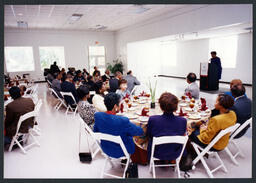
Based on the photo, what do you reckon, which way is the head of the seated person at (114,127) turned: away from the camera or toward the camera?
away from the camera

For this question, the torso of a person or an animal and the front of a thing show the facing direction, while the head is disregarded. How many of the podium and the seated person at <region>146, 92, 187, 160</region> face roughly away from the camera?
1

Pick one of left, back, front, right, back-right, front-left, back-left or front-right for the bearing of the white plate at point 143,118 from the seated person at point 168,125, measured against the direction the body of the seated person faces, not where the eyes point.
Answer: front-left

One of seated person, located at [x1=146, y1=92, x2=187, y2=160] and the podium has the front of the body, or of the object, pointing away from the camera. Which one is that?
the seated person

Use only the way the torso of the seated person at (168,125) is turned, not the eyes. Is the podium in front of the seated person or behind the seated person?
in front

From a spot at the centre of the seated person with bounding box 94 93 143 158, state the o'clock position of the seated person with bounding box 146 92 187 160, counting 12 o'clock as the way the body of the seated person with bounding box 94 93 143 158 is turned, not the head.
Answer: the seated person with bounding box 146 92 187 160 is roughly at 2 o'clock from the seated person with bounding box 94 93 143 158.

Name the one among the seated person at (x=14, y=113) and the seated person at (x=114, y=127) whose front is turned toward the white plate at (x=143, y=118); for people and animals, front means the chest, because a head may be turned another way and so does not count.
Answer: the seated person at (x=114, y=127)

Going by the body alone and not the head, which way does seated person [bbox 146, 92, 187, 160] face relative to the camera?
away from the camera

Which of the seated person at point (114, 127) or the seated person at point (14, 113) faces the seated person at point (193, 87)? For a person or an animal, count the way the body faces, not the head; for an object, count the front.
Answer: the seated person at point (114, 127)

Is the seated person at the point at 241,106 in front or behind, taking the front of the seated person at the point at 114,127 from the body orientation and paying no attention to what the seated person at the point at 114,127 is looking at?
in front

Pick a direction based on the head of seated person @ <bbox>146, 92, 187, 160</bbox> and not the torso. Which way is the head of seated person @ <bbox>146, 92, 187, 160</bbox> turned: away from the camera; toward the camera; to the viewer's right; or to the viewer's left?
away from the camera

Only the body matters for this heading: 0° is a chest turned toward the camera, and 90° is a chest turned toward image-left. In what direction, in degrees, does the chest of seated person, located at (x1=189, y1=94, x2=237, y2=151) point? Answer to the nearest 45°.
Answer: approximately 135°
